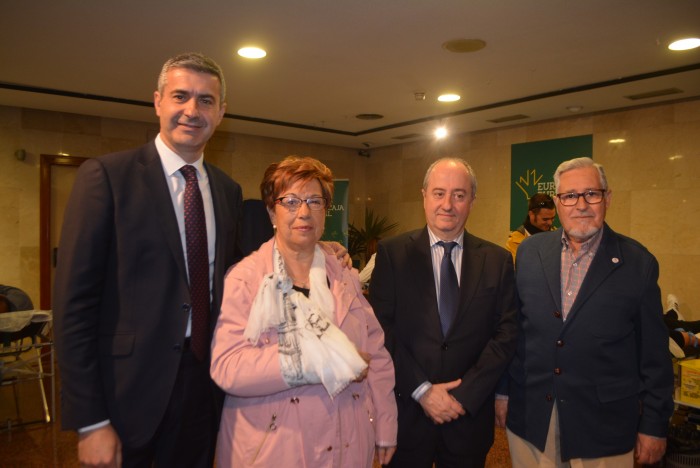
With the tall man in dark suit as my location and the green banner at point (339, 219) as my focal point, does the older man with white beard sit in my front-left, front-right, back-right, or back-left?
front-right

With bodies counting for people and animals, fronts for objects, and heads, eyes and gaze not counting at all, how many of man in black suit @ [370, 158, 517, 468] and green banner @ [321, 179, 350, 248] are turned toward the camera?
2

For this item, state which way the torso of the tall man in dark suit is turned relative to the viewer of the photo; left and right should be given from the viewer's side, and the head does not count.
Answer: facing the viewer and to the right of the viewer

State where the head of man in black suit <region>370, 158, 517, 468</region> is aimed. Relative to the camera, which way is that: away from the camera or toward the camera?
toward the camera

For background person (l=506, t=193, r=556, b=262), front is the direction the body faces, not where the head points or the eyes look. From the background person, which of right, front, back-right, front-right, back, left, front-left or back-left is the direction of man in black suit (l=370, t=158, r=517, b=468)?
front-right

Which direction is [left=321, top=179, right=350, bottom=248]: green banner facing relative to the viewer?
toward the camera

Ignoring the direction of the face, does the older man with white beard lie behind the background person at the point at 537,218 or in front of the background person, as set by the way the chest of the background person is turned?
in front

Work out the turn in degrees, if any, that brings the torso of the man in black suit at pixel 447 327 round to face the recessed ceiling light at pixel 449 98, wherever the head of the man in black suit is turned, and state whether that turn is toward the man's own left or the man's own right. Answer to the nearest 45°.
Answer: approximately 180°

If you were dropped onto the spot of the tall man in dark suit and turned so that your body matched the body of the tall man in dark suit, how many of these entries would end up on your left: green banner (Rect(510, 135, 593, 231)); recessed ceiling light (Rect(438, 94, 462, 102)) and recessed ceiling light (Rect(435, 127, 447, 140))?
3

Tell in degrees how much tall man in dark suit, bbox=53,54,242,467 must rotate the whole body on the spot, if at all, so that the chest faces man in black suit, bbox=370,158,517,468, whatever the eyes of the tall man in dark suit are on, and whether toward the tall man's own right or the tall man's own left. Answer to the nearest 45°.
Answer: approximately 45° to the tall man's own left

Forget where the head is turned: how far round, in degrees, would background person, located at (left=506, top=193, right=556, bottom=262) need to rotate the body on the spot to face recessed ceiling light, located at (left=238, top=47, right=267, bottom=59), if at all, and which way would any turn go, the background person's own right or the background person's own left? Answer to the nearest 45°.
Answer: approximately 90° to the background person's own right

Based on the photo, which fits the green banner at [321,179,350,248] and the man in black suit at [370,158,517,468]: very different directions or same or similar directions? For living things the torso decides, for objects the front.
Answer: same or similar directions

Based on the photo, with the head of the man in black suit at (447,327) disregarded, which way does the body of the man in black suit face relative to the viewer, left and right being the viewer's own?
facing the viewer
